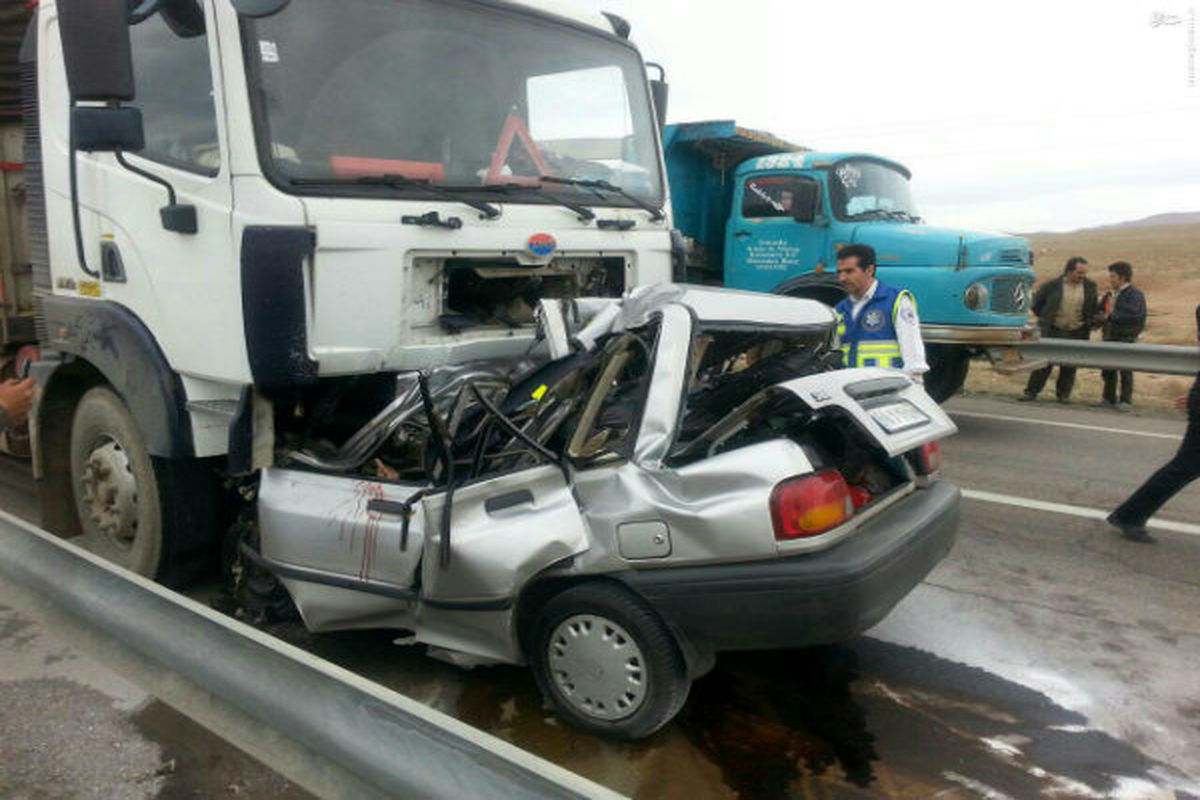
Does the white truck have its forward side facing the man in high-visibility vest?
no

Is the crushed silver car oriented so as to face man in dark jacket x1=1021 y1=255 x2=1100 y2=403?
no

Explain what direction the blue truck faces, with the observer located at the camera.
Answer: facing the viewer and to the right of the viewer

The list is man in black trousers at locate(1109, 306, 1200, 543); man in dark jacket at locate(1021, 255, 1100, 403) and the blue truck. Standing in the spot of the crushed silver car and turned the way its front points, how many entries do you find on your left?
0

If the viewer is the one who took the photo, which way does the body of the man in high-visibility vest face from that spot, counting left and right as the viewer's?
facing the viewer and to the left of the viewer

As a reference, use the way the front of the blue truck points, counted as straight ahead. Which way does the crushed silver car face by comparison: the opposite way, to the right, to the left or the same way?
the opposite way

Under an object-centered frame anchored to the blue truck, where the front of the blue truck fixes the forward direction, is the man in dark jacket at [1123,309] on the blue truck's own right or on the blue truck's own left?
on the blue truck's own left

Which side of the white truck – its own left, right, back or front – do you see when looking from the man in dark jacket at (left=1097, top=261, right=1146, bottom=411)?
left

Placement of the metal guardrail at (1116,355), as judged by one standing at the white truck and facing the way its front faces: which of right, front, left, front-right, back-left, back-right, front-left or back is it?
left

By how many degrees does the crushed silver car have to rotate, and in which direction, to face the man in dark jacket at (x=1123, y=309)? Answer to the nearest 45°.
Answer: approximately 90° to its right

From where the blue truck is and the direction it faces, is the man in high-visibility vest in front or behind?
in front

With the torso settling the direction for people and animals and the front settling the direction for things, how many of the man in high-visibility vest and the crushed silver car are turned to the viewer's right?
0

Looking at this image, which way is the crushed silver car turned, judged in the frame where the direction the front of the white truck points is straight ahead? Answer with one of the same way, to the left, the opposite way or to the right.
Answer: the opposite way

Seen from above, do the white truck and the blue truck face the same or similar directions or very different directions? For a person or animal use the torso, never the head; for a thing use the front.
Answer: same or similar directions

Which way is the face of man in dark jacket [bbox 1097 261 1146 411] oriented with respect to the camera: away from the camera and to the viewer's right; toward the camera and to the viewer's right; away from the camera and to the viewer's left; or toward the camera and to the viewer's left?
toward the camera and to the viewer's left

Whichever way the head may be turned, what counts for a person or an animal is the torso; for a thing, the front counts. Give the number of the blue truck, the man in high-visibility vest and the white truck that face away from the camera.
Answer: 0

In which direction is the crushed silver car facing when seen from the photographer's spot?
facing away from the viewer and to the left of the viewer
